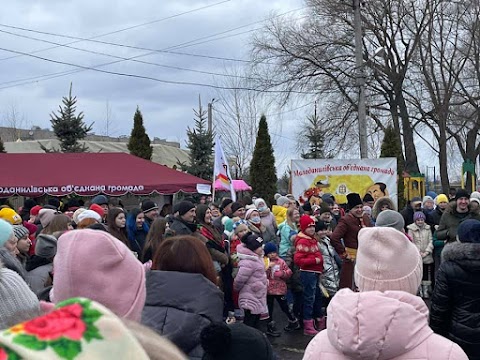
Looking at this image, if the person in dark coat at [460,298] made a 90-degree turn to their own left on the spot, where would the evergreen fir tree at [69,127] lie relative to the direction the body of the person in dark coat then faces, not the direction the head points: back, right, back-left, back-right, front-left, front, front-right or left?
front-right

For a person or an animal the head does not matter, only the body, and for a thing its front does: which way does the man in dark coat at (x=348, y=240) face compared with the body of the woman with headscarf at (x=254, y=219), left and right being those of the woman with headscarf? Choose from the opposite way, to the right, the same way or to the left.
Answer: the same way

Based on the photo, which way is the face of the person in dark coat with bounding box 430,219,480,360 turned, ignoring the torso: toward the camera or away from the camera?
away from the camera

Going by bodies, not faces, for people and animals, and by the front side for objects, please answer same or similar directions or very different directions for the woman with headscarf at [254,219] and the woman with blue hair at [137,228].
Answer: same or similar directions

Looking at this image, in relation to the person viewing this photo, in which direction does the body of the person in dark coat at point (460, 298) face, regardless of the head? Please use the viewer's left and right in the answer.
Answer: facing away from the viewer

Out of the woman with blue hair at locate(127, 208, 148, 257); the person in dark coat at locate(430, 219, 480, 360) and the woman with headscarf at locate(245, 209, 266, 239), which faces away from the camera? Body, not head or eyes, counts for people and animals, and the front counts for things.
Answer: the person in dark coat

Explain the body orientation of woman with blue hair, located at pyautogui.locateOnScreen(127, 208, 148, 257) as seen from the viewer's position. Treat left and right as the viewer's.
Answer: facing the viewer and to the right of the viewer

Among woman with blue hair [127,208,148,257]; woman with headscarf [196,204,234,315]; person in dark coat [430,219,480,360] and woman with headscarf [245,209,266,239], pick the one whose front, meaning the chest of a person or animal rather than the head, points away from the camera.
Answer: the person in dark coat

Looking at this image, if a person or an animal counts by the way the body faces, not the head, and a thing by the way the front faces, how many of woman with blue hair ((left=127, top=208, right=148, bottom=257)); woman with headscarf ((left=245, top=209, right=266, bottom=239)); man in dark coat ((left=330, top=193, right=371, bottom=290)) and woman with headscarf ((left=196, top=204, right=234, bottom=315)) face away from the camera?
0

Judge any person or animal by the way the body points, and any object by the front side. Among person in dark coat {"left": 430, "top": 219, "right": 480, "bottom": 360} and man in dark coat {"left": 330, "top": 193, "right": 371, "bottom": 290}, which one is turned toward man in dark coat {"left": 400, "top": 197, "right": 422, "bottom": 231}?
person in dark coat {"left": 430, "top": 219, "right": 480, "bottom": 360}

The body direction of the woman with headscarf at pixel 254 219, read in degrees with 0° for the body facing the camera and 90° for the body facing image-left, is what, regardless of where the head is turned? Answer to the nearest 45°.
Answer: approximately 315°
